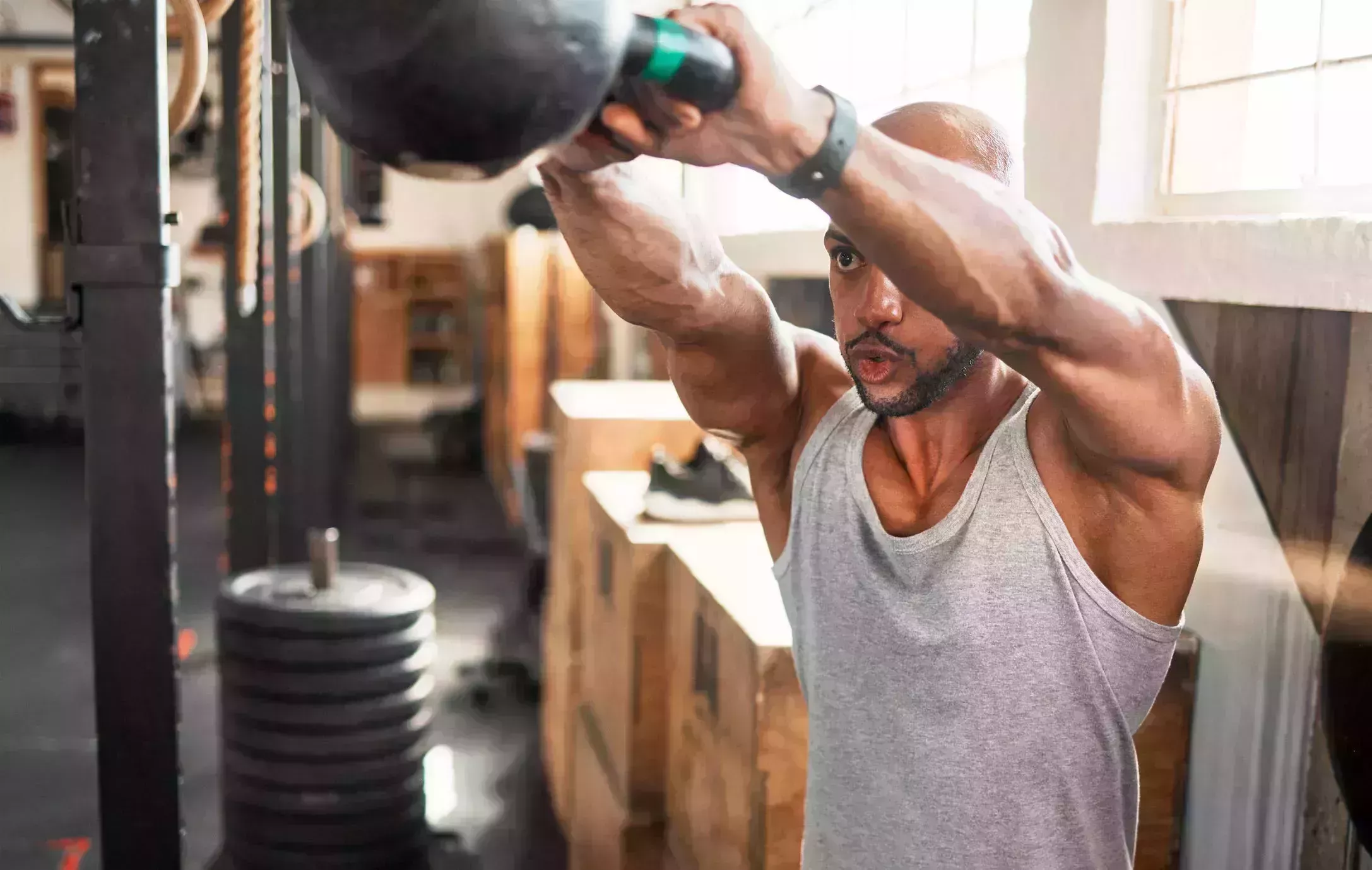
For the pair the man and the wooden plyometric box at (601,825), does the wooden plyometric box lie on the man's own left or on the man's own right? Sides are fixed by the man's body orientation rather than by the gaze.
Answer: on the man's own right

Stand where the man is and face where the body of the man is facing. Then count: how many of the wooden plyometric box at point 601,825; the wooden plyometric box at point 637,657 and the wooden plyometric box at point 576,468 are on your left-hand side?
0

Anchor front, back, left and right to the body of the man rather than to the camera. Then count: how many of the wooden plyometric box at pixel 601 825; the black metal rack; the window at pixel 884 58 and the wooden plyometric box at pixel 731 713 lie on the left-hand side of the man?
0

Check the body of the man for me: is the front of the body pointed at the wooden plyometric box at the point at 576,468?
no

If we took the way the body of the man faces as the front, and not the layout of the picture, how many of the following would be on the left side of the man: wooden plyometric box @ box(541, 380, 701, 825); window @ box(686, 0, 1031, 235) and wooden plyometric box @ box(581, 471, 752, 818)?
0

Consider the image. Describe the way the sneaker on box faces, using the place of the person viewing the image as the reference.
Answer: facing to the right of the viewer

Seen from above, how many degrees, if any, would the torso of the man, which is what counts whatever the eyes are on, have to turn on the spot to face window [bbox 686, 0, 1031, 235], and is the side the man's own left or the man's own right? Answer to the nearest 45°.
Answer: approximately 135° to the man's own right

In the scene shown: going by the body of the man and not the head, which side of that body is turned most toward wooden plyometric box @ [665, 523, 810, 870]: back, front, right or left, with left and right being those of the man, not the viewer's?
right

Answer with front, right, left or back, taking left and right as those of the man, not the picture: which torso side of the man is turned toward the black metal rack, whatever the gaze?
right

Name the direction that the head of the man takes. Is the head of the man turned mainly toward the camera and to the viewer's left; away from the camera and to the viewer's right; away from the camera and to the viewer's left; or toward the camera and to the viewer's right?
toward the camera and to the viewer's left

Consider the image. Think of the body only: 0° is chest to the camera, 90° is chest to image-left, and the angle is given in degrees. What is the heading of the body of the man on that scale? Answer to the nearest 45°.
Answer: approximately 45°
